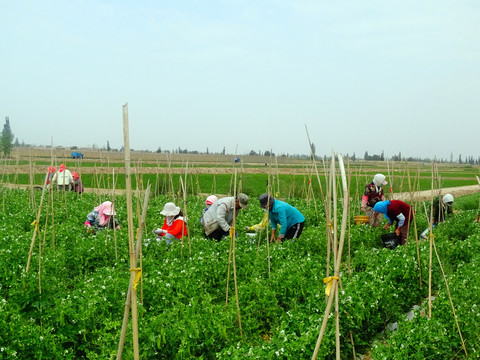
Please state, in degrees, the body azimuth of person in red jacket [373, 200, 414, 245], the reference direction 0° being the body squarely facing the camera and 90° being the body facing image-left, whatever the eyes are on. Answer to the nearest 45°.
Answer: approximately 90°

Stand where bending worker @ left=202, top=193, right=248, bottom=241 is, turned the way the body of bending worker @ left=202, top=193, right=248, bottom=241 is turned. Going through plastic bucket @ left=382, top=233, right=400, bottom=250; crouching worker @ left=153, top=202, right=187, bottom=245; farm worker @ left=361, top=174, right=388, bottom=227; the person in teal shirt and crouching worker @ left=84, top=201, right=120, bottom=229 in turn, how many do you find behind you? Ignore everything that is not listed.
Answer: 2

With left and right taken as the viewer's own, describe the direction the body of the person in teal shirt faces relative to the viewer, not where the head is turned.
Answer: facing to the left of the viewer

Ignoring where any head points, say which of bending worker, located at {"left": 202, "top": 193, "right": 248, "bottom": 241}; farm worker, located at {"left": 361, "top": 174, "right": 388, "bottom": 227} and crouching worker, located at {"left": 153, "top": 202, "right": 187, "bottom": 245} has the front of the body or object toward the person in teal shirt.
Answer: bending worker, located at {"left": 202, "top": 193, "right": 248, "bottom": 241}

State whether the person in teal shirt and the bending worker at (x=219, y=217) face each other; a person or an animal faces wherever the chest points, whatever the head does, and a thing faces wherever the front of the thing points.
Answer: yes

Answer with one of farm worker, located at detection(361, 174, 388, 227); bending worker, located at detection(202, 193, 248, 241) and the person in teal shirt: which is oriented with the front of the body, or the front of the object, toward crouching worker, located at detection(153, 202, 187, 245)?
the person in teal shirt

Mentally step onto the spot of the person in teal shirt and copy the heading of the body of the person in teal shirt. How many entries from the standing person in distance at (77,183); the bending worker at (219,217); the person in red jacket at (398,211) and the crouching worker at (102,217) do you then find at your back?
1

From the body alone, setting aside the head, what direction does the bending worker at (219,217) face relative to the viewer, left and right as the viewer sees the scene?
facing to the right of the viewer

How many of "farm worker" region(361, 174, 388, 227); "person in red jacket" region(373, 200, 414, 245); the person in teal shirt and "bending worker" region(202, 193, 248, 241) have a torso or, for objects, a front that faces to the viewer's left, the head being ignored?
2

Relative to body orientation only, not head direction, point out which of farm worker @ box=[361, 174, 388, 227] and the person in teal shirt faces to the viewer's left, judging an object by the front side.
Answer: the person in teal shirt

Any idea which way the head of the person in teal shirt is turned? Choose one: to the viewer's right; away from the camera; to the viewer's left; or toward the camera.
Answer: to the viewer's left

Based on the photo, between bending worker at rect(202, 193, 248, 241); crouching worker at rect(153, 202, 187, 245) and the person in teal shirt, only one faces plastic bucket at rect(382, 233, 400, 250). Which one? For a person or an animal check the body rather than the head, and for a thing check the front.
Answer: bending worker at rect(202, 193, 248, 241)

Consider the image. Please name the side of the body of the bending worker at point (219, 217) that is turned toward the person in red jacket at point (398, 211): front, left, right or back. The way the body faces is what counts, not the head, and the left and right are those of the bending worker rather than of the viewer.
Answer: front

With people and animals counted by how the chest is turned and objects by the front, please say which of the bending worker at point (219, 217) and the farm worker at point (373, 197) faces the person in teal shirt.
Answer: the bending worker

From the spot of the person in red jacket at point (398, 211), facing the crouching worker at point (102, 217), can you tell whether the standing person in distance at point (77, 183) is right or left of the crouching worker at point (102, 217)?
right
